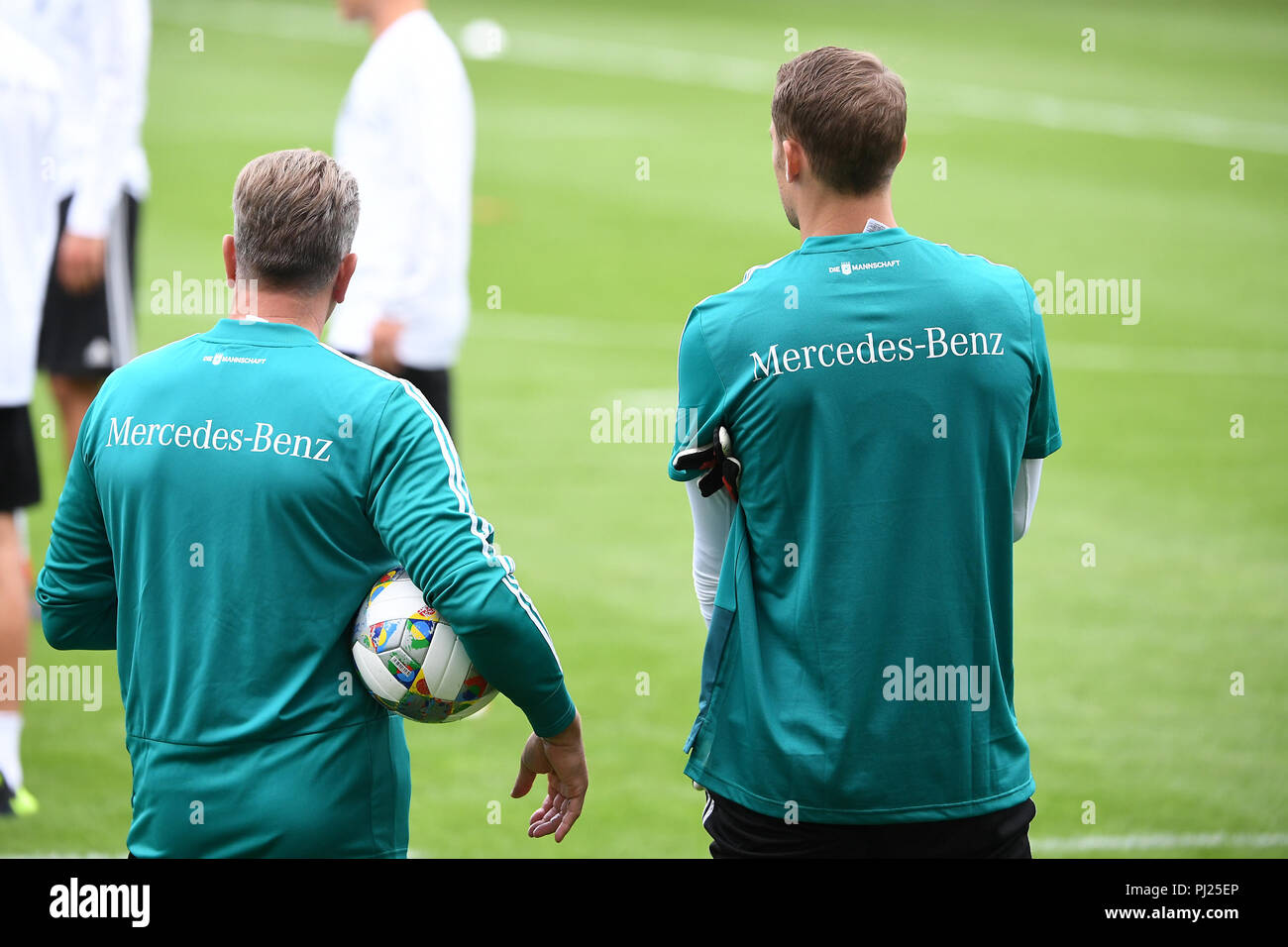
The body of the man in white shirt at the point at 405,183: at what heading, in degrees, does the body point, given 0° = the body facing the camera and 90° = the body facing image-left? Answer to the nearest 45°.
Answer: approximately 90°

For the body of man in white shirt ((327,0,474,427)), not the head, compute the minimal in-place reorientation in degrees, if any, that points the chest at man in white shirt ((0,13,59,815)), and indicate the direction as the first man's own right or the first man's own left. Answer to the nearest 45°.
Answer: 0° — they already face them
